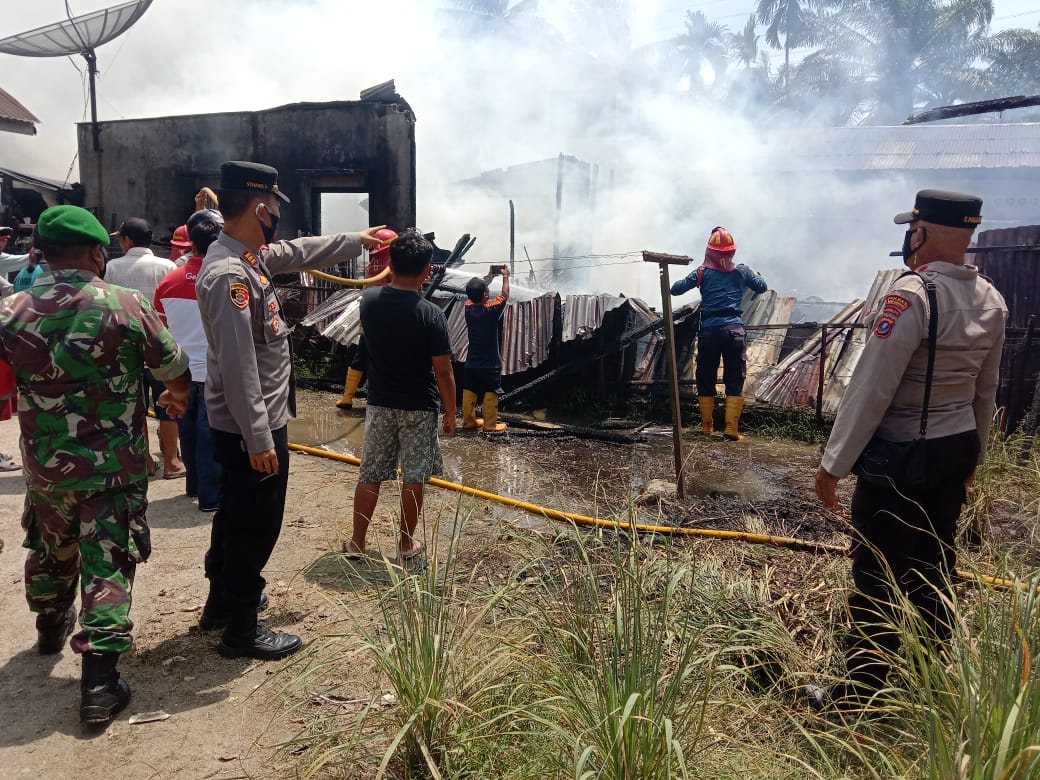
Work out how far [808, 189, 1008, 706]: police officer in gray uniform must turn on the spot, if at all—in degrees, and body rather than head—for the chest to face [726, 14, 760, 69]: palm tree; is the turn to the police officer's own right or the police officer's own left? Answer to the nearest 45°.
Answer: approximately 45° to the police officer's own right

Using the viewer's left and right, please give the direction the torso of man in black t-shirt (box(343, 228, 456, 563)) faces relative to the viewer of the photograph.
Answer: facing away from the viewer

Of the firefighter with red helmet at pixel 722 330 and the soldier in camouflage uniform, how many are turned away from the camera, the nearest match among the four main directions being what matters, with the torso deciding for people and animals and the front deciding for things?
2

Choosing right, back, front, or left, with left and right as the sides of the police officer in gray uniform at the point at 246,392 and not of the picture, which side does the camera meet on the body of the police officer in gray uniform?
right

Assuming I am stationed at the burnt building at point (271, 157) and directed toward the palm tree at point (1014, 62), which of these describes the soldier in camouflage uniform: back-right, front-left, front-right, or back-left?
back-right

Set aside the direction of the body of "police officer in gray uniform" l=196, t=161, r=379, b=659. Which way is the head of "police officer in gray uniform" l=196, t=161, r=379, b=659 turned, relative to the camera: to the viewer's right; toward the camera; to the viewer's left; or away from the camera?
to the viewer's right

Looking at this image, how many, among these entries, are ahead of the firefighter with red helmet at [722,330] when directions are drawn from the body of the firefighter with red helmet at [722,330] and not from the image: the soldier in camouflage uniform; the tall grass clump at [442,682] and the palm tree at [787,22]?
1

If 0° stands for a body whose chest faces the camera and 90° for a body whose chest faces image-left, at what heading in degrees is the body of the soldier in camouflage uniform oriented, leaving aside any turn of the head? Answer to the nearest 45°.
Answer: approximately 180°

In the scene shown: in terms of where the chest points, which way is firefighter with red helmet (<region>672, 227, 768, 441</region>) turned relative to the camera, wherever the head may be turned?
away from the camera

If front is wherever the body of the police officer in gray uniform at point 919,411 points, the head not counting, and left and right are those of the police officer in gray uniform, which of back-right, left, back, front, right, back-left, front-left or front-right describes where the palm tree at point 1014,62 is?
front-right

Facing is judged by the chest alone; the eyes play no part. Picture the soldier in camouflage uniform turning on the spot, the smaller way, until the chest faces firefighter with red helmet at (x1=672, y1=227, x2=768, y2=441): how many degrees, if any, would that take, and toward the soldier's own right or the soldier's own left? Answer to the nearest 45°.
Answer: approximately 45° to the soldier's own right

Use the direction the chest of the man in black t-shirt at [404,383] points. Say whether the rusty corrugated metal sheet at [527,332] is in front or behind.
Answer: in front

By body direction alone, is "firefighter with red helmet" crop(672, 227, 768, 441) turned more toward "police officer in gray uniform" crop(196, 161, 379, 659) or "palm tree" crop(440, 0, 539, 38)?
the palm tree
